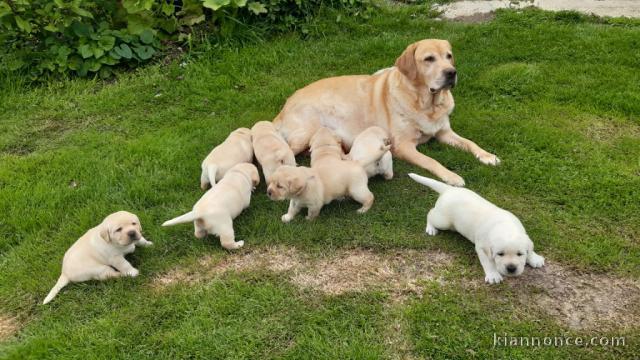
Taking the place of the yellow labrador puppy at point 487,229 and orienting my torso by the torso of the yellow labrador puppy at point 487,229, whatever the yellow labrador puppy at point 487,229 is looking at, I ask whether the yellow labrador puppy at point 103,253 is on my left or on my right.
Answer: on my right

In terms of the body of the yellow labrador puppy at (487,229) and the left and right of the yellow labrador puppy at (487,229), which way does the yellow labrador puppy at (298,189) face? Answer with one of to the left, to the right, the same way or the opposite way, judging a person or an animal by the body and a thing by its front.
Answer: to the right

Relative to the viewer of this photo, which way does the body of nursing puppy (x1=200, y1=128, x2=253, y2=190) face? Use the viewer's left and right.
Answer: facing away from the viewer and to the right of the viewer

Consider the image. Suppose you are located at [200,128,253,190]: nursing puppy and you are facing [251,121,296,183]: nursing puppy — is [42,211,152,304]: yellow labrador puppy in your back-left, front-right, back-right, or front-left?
back-right

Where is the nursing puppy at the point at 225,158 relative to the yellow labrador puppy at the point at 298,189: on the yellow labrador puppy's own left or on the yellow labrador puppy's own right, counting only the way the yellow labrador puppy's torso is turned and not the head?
on the yellow labrador puppy's own right

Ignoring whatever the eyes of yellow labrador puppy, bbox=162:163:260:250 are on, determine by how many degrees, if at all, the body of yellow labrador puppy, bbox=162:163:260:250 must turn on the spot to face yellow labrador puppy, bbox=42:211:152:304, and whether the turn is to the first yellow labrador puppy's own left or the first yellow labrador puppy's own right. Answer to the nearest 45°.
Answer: approximately 135° to the first yellow labrador puppy's own left

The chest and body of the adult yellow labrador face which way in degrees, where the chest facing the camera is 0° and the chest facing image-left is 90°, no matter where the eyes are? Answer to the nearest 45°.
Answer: approximately 315°

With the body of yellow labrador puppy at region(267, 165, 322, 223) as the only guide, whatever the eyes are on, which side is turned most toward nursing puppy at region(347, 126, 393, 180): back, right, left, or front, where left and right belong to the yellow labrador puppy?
back

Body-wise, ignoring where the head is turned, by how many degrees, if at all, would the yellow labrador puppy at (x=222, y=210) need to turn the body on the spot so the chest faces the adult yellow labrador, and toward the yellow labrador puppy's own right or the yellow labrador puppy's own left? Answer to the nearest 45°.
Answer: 0° — it already faces it

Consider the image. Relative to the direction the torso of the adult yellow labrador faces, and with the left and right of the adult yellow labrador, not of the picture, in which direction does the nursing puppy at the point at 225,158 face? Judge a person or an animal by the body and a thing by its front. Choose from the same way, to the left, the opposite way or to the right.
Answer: to the left
